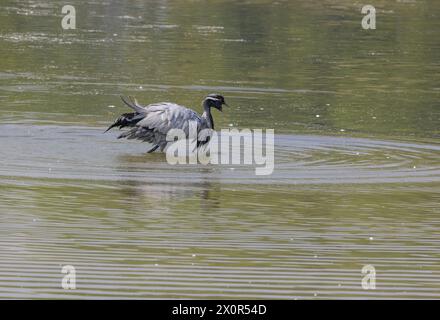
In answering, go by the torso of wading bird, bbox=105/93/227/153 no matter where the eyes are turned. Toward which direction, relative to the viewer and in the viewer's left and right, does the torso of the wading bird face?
facing to the right of the viewer
